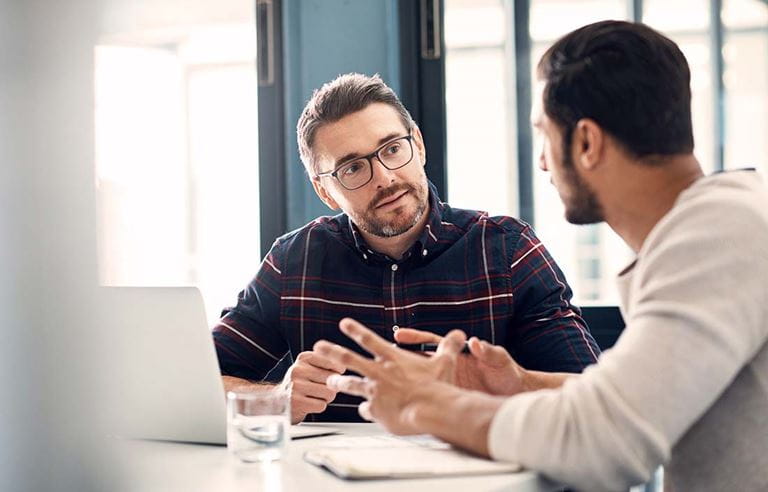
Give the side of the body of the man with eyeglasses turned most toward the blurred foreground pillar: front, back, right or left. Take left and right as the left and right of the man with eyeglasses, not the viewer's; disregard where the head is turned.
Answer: front

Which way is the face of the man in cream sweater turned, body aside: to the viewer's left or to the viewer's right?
to the viewer's left

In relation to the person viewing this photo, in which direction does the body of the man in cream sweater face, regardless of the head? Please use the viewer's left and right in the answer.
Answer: facing away from the viewer and to the left of the viewer

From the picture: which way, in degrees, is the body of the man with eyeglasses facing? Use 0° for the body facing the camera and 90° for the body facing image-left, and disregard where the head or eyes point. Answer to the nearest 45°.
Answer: approximately 0°

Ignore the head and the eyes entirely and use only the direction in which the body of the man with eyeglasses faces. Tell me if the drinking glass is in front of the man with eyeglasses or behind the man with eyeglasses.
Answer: in front

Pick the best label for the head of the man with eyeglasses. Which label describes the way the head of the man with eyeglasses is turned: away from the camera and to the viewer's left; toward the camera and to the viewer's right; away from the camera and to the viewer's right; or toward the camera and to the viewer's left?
toward the camera and to the viewer's right

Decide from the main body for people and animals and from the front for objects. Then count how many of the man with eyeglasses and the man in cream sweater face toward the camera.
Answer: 1

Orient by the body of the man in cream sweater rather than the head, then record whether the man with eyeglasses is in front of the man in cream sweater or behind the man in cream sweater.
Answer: in front
